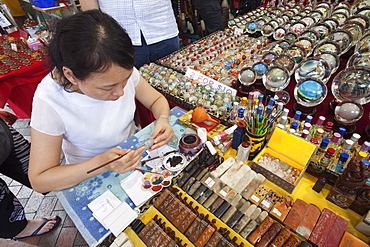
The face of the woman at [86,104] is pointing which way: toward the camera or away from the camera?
toward the camera

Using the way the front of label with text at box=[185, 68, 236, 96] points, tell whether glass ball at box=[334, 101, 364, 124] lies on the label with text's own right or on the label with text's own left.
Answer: on the label with text's own left

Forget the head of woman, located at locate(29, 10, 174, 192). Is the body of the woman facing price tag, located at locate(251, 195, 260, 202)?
yes

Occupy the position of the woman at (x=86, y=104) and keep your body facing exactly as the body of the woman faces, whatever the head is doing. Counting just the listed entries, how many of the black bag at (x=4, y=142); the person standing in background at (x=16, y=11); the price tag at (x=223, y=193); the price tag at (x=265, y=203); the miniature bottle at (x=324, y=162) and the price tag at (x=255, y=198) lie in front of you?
4

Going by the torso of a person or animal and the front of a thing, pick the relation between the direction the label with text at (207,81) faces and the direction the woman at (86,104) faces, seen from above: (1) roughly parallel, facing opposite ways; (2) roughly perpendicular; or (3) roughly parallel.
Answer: roughly perpendicular

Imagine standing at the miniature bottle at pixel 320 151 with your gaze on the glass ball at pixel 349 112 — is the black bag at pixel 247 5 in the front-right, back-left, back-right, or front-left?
front-left

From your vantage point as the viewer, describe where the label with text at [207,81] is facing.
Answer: facing the viewer

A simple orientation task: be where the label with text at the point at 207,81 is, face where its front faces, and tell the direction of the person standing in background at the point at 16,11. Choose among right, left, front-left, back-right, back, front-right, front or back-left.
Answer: back-right

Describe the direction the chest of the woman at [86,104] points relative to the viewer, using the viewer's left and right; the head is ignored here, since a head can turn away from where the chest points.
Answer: facing the viewer and to the right of the viewer

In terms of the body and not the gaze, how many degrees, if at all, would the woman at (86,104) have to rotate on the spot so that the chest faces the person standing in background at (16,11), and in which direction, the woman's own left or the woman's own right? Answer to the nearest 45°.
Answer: approximately 135° to the woman's own left

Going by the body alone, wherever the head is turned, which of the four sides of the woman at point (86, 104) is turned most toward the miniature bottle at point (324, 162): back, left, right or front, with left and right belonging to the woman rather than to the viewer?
front

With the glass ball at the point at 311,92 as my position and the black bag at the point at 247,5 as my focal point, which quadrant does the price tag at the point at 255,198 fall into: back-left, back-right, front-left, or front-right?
back-left

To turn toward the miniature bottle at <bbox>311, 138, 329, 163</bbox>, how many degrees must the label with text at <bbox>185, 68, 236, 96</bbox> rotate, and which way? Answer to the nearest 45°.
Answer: approximately 45° to its left

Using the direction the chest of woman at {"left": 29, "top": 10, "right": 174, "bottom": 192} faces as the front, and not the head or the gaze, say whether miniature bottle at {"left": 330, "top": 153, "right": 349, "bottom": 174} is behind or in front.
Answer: in front

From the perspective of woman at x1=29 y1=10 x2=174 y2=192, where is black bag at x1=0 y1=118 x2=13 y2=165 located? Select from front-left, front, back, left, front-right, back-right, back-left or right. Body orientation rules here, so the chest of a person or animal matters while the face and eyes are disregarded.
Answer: back

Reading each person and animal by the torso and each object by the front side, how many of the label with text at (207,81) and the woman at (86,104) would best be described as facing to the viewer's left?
0

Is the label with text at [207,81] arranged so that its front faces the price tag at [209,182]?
yes

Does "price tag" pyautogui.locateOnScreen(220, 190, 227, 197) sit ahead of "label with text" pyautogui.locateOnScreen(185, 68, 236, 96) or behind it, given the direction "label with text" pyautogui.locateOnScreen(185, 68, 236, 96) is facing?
ahead

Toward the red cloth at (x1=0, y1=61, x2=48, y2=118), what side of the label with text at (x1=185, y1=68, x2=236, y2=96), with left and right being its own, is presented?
right
